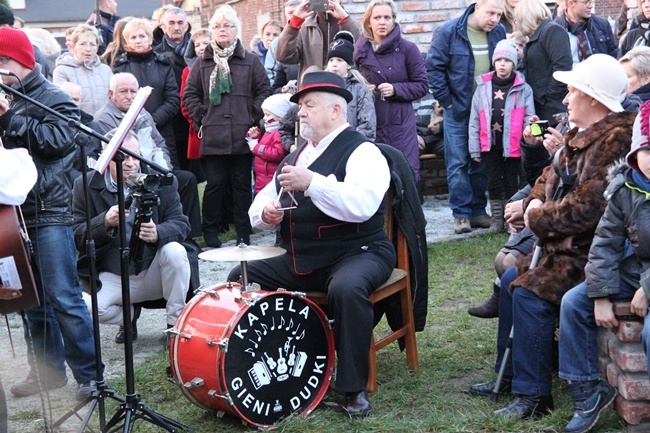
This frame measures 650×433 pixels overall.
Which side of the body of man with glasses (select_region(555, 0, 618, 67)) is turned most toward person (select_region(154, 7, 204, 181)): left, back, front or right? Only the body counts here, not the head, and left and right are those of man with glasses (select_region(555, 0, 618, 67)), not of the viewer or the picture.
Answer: right

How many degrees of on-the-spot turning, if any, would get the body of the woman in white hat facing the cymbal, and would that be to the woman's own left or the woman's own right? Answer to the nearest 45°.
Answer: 0° — they already face it

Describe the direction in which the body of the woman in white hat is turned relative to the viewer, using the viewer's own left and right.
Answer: facing to the left of the viewer

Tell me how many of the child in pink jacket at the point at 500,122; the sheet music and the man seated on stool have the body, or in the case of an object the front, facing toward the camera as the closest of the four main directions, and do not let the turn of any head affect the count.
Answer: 2

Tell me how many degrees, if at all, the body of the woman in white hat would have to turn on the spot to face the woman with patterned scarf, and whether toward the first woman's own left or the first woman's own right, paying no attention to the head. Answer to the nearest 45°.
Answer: approximately 45° to the first woman's own right

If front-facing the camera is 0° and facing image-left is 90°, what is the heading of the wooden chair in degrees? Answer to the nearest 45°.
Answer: approximately 45°

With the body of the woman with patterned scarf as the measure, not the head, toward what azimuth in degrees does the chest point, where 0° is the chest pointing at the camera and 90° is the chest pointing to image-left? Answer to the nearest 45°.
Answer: approximately 0°

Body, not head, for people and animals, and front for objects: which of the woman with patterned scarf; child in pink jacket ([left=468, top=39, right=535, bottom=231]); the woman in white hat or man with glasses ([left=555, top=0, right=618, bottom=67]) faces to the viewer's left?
the woman in white hat

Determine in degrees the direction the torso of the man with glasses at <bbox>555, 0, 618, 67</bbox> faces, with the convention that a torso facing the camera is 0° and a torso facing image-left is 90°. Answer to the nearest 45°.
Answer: approximately 0°

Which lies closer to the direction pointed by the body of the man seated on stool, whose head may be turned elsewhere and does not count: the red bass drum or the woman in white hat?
the red bass drum
